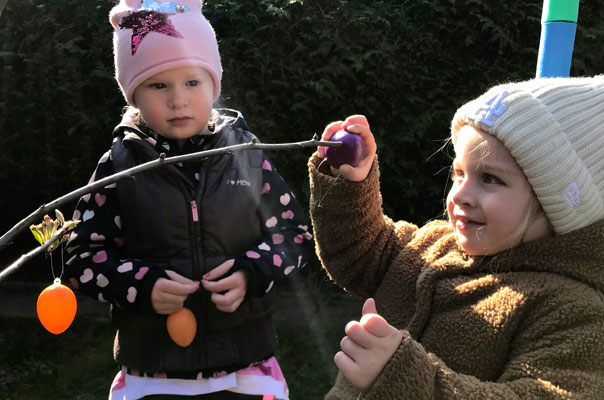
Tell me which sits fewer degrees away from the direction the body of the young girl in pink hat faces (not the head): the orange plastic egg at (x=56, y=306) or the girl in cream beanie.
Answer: the orange plastic egg

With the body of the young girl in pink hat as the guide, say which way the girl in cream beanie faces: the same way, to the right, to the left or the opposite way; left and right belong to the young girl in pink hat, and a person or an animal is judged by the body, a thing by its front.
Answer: to the right

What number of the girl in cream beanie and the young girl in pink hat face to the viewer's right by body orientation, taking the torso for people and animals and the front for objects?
0

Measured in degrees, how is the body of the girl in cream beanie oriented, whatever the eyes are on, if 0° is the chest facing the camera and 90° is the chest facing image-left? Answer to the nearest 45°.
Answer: approximately 45°

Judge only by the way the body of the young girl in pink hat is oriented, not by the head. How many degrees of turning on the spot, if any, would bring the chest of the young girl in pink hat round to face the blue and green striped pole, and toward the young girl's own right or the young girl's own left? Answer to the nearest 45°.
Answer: approximately 90° to the young girl's own left

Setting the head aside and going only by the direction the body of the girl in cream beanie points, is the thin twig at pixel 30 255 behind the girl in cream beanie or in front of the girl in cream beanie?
in front

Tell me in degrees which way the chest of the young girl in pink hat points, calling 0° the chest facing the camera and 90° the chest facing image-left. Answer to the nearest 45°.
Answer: approximately 0°

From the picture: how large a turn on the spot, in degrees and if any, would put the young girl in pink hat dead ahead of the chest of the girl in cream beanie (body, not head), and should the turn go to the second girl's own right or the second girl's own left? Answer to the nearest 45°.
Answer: approximately 45° to the second girl's own right

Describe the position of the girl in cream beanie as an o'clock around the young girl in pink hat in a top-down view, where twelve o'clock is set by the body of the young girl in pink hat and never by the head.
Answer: The girl in cream beanie is roughly at 10 o'clock from the young girl in pink hat.

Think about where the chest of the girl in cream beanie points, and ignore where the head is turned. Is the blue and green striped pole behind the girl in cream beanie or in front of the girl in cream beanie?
behind
